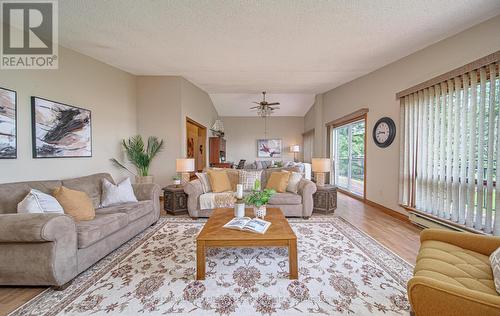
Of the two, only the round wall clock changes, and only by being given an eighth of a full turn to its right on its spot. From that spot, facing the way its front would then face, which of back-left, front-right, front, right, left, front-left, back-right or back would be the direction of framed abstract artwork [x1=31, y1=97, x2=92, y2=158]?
front-left

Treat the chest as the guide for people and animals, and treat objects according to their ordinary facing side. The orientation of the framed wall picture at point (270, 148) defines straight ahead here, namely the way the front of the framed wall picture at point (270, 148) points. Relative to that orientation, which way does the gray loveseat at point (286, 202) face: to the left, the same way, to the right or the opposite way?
the same way

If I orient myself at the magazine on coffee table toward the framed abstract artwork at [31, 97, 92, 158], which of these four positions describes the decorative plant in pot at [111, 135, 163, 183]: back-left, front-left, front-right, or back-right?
front-right

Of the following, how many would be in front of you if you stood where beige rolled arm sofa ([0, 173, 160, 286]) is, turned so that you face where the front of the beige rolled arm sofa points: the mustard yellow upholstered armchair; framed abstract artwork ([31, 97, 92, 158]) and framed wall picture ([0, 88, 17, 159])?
1

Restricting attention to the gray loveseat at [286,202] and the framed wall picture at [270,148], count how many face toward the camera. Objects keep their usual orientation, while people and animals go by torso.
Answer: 2

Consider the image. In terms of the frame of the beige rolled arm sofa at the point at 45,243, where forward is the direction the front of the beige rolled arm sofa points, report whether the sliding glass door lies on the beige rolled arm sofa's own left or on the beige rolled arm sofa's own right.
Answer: on the beige rolled arm sofa's own left

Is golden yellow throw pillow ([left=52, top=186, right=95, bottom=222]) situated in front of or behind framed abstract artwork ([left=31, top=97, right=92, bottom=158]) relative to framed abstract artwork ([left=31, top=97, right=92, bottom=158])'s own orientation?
in front

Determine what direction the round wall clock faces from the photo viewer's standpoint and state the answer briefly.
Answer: facing the viewer and to the left of the viewer

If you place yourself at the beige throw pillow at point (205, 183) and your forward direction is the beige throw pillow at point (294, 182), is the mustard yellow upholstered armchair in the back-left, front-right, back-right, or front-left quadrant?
front-right

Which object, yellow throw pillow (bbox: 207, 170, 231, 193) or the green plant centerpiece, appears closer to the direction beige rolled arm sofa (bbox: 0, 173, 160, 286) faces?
the green plant centerpiece

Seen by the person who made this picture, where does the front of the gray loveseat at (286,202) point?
facing the viewer

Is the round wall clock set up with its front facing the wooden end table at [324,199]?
yes

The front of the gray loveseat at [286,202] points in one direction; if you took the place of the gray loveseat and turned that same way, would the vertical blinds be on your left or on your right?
on your left

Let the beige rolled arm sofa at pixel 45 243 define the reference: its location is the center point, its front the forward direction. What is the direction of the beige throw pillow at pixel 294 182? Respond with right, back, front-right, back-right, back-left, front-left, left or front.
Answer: front-left

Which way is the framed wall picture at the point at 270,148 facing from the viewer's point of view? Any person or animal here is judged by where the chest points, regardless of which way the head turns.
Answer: toward the camera
